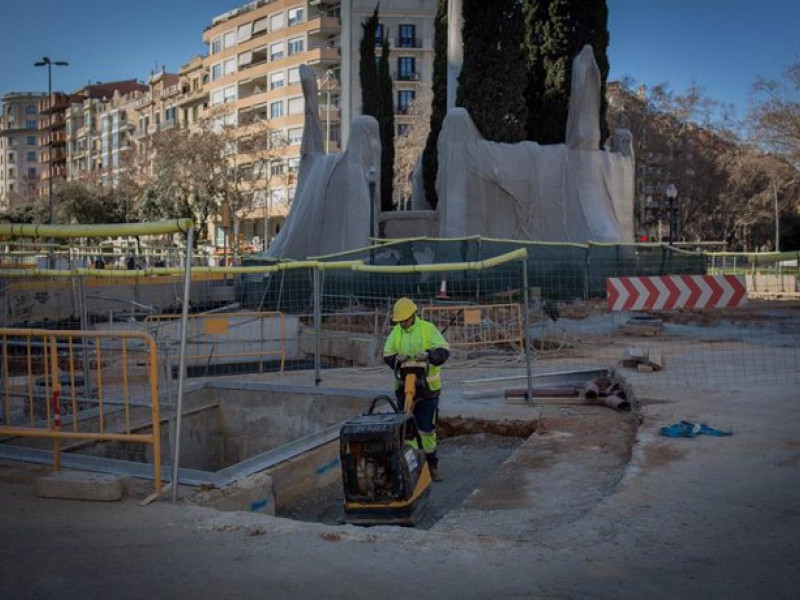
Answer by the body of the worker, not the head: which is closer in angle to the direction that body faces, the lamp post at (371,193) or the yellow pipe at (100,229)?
the yellow pipe

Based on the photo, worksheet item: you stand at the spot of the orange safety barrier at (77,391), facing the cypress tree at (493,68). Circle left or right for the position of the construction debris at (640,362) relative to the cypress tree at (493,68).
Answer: right

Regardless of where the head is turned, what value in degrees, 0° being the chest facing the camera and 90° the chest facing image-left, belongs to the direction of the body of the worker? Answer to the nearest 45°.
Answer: approximately 45°

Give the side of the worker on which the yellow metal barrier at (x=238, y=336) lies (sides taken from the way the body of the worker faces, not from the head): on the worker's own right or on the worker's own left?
on the worker's own right

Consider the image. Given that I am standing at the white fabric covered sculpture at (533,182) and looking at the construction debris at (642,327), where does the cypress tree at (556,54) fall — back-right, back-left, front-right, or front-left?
back-left
